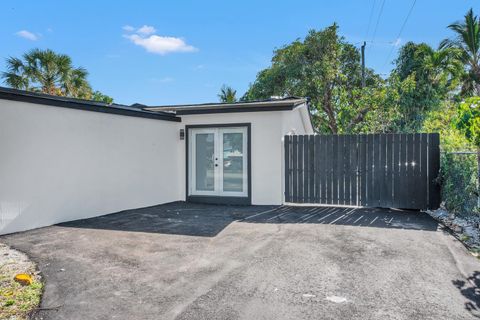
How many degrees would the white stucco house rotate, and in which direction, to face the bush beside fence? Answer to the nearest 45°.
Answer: approximately 45° to its left

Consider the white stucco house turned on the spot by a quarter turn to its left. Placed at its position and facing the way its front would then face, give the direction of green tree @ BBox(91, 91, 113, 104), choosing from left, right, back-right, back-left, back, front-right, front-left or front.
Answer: left

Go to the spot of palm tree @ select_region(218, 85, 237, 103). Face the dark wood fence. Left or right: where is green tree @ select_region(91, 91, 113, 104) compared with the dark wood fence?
right

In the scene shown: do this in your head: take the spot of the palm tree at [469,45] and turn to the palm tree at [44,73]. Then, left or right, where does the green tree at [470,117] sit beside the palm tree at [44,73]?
left

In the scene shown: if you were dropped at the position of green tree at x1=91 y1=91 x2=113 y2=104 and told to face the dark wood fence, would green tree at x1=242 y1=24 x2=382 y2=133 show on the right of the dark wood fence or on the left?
left

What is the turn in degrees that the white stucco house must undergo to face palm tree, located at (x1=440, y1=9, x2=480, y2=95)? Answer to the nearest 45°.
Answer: approximately 90° to its left

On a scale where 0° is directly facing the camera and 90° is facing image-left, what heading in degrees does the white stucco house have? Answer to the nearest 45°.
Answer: approximately 0°

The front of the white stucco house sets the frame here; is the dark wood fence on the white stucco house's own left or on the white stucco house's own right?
on the white stucco house's own left

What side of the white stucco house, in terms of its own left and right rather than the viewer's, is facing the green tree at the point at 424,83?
left

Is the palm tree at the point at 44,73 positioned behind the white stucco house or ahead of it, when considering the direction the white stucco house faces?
behind

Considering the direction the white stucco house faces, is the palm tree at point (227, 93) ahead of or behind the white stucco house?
behind

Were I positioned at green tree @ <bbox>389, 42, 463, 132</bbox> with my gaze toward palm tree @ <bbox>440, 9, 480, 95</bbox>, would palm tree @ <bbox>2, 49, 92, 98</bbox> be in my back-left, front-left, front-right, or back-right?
back-left

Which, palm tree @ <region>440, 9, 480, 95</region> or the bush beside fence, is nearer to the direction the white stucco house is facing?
the bush beside fence
